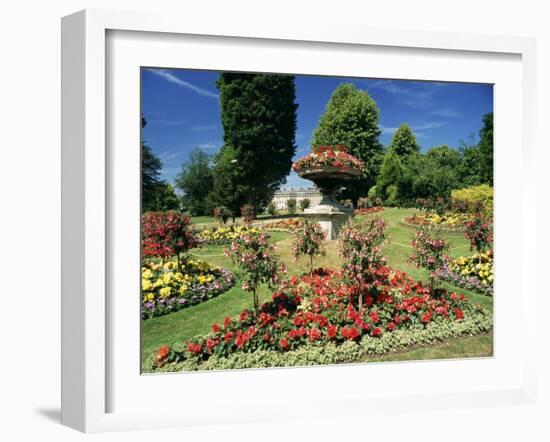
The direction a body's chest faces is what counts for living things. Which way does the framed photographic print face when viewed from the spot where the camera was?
facing the viewer and to the right of the viewer
